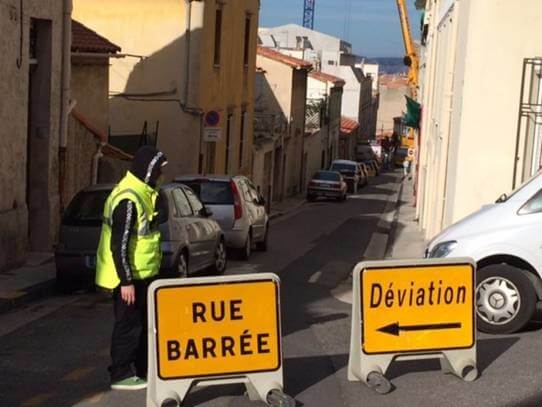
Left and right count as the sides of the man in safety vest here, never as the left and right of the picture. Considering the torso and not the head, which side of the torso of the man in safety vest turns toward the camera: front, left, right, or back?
right

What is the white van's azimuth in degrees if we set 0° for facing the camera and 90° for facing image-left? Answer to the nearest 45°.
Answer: approximately 90°

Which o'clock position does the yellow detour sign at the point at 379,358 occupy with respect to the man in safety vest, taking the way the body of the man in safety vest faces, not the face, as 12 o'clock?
The yellow detour sign is roughly at 12 o'clock from the man in safety vest.

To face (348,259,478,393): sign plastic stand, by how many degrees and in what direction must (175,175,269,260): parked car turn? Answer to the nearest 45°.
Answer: approximately 135° to its right

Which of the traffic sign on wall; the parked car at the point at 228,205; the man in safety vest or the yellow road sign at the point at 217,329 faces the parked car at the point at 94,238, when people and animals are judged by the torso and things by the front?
the traffic sign on wall

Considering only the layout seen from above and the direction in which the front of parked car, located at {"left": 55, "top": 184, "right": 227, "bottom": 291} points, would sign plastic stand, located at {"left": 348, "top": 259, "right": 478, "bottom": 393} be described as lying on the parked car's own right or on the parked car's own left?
on the parked car's own right

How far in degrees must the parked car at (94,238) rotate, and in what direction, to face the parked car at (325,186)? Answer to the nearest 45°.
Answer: approximately 45° to its left

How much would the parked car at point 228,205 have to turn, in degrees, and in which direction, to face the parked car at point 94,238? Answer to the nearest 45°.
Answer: approximately 135° to its right

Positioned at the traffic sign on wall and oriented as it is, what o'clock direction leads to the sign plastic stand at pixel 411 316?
The sign plastic stand is roughly at 12 o'clock from the traffic sign on wall.

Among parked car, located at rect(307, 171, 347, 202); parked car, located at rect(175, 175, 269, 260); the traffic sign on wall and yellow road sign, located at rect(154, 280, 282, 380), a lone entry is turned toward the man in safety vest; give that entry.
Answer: the traffic sign on wall

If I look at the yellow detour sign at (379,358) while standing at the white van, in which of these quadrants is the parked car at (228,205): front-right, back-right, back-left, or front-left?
back-right

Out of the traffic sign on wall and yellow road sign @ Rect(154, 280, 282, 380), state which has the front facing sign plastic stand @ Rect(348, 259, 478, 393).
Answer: the traffic sign on wall
